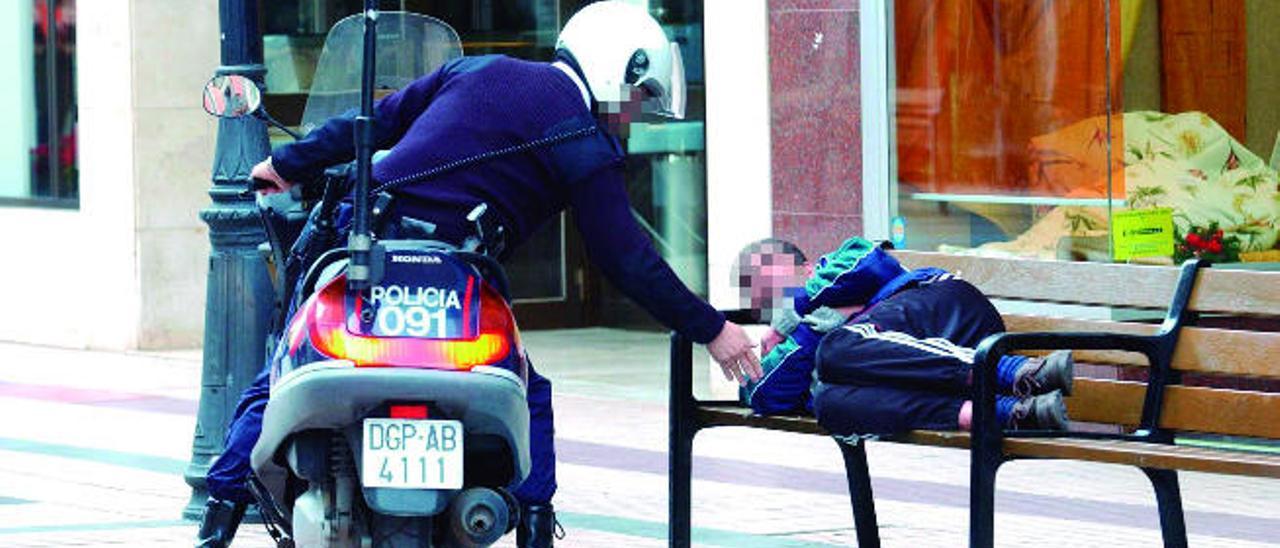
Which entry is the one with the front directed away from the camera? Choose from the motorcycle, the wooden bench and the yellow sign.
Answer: the motorcycle

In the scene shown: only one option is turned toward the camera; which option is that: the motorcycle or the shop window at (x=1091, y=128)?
the shop window

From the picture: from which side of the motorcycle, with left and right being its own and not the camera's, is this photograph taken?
back

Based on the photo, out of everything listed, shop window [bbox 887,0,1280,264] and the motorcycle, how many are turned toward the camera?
1

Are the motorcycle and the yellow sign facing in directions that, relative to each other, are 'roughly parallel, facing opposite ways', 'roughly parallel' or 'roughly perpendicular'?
roughly parallel, facing opposite ways

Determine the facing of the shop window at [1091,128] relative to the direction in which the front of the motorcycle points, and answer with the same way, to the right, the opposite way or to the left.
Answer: the opposite way

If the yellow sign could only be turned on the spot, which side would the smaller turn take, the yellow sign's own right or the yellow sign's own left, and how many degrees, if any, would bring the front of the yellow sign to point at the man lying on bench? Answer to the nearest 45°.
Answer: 0° — it already faces them

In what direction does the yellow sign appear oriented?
toward the camera

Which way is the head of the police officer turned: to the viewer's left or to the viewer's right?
to the viewer's right

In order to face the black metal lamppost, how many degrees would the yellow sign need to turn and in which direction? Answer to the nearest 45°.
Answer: approximately 45° to its right

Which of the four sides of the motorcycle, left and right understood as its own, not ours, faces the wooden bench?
right

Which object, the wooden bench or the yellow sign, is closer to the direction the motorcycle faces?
the yellow sign

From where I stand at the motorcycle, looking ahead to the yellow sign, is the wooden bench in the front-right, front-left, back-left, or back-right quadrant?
front-right

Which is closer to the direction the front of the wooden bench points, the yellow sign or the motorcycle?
the motorcycle

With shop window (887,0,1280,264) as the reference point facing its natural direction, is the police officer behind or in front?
in front
